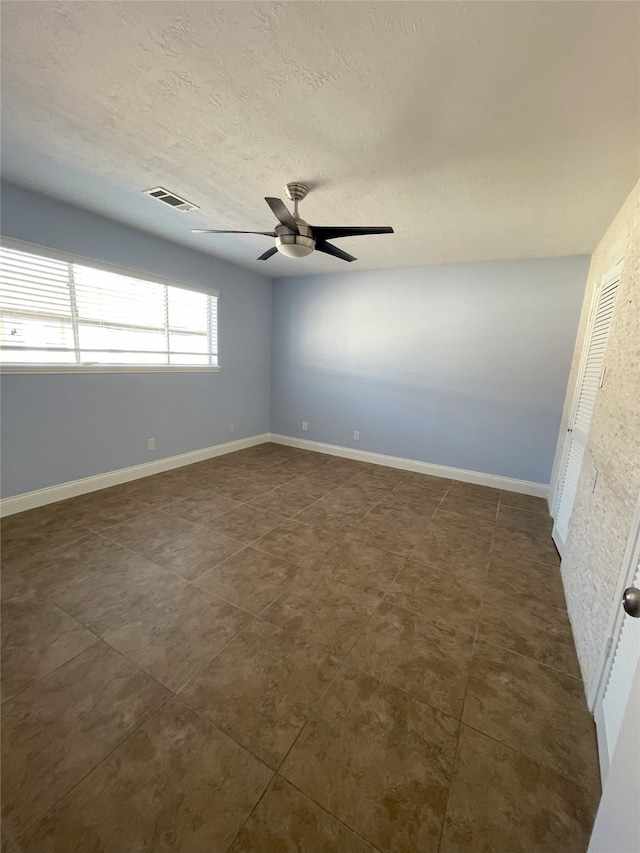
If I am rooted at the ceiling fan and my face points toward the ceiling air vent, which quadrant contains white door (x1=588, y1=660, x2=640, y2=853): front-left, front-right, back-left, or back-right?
back-left

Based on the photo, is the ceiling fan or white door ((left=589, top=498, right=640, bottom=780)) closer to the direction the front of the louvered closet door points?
the ceiling fan

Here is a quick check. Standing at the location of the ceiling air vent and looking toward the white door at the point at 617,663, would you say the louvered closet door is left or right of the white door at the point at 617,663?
left

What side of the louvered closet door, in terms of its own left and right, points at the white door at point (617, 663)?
left

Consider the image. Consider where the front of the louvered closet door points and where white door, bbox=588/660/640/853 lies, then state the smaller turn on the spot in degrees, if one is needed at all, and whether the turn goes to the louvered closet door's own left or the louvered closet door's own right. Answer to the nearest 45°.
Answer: approximately 90° to the louvered closet door's own left

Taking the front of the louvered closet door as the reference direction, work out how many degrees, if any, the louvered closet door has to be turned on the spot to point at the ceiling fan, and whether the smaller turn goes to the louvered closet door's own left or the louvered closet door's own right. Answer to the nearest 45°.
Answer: approximately 45° to the louvered closet door's own left

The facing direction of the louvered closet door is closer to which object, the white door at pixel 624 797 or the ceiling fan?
the ceiling fan

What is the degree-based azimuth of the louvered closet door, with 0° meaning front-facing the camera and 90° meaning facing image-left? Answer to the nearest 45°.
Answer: approximately 90°

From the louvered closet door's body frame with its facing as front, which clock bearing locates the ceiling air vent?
The ceiling air vent is roughly at 11 o'clock from the louvered closet door.
